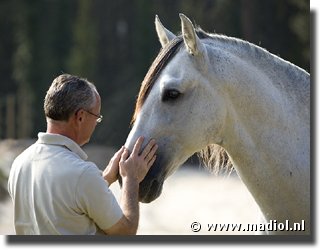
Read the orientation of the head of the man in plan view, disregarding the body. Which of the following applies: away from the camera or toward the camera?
away from the camera

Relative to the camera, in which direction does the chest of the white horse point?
to the viewer's left

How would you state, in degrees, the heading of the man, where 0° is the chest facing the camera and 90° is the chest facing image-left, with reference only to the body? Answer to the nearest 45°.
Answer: approximately 225°

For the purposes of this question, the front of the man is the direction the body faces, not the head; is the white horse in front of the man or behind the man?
in front

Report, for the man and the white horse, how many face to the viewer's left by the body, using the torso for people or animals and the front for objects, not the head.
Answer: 1
